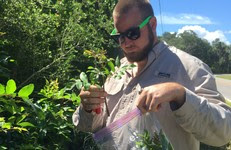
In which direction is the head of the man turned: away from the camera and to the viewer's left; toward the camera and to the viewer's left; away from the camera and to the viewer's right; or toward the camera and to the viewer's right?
toward the camera and to the viewer's left

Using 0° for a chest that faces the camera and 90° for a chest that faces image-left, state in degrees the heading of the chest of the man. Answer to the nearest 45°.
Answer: approximately 45°
